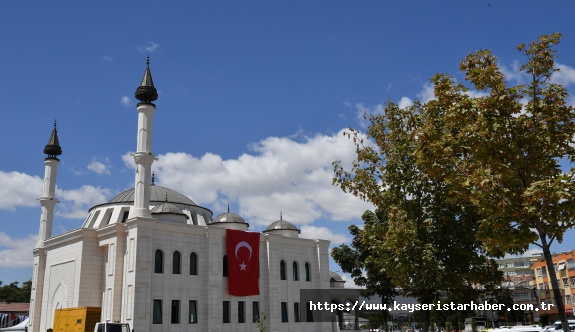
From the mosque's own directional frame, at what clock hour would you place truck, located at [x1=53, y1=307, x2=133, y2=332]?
The truck is roughly at 12 o'clock from the mosque.

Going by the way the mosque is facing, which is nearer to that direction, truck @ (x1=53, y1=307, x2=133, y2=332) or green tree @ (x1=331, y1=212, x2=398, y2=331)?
the truck

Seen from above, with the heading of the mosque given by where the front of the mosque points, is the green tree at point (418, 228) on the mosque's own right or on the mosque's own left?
on the mosque's own left

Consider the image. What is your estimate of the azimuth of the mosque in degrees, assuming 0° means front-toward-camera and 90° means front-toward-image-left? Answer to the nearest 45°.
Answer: approximately 45°

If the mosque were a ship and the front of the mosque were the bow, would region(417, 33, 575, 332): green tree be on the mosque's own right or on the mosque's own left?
on the mosque's own left

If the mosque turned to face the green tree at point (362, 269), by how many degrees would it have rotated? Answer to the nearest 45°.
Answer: approximately 135° to its left
